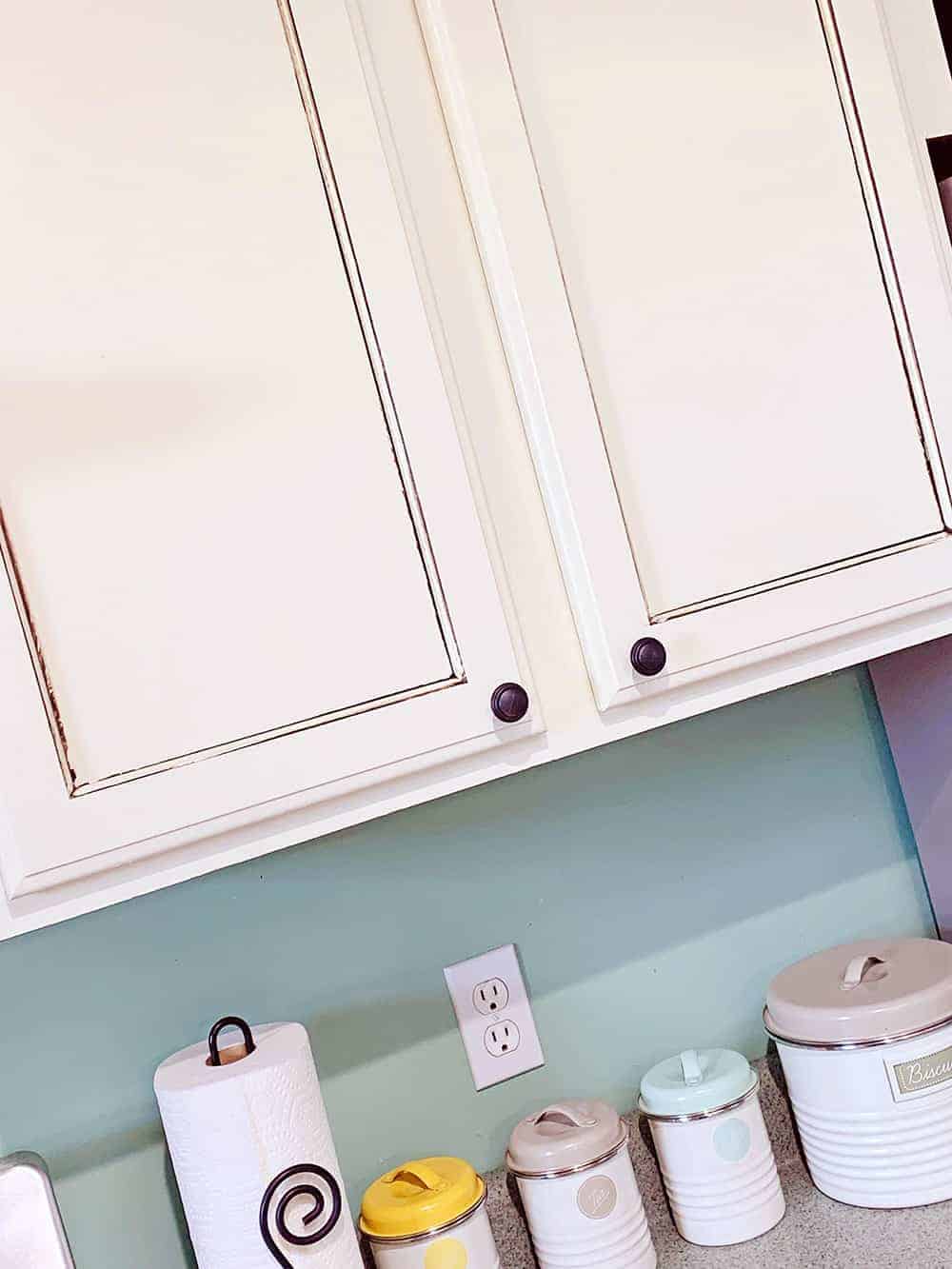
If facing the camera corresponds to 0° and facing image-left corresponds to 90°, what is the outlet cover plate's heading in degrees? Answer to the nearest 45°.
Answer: approximately 0°
